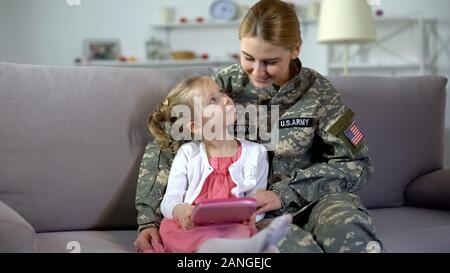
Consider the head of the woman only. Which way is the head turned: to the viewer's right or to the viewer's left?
to the viewer's left

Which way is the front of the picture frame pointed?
toward the camera

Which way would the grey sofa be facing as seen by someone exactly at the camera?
facing the viewer

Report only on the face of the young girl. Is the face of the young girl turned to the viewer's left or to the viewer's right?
to the viewer's right

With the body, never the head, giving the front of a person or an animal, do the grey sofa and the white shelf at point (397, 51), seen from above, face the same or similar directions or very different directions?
same or similar directions

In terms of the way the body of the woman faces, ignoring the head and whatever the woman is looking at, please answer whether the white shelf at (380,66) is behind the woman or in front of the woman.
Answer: behind

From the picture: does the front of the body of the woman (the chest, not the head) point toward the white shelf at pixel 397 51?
no

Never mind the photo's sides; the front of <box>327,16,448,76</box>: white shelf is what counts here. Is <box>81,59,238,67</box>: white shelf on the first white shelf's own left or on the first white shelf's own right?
on the first white shelf's own right

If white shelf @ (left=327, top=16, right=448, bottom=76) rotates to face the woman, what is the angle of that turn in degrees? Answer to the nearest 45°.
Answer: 0° — it already faces them

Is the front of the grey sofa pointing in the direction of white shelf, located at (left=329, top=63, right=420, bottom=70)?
no

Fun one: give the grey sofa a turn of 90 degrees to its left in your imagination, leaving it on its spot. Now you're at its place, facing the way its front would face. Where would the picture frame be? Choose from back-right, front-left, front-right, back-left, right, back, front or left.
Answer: left

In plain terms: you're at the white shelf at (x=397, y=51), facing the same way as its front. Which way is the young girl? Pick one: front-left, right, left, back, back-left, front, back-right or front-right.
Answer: front

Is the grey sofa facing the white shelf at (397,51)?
no

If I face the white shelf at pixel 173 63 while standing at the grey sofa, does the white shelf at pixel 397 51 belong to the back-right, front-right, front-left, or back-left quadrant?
front-right

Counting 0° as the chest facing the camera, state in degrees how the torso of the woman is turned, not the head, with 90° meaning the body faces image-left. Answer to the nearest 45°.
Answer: approximately 45°

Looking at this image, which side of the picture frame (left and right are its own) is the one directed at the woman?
front
